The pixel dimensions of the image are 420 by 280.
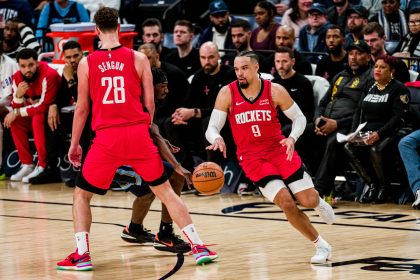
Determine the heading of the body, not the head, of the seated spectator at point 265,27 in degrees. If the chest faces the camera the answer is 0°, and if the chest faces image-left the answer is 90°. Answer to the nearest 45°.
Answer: approximately 45°

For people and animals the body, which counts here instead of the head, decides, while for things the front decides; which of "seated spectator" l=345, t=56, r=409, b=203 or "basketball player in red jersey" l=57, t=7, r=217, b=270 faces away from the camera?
the basketball player in red jersey

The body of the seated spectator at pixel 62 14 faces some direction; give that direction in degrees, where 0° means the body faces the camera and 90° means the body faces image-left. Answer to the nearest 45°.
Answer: approximately 0°

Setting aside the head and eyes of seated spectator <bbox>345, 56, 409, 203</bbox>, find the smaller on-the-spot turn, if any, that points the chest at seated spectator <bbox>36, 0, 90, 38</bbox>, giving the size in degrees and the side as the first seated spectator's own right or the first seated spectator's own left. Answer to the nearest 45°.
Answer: approximately 90° to the first seated spectator's own right

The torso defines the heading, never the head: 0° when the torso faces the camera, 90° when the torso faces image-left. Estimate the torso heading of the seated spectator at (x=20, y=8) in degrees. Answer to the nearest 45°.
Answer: approximately 0°

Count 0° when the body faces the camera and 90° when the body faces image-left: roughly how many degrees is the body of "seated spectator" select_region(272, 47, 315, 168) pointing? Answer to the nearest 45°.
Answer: approximately 45°

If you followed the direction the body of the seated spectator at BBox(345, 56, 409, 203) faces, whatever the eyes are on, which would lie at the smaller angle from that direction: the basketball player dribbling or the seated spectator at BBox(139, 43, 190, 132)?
the basketball player dribbling
